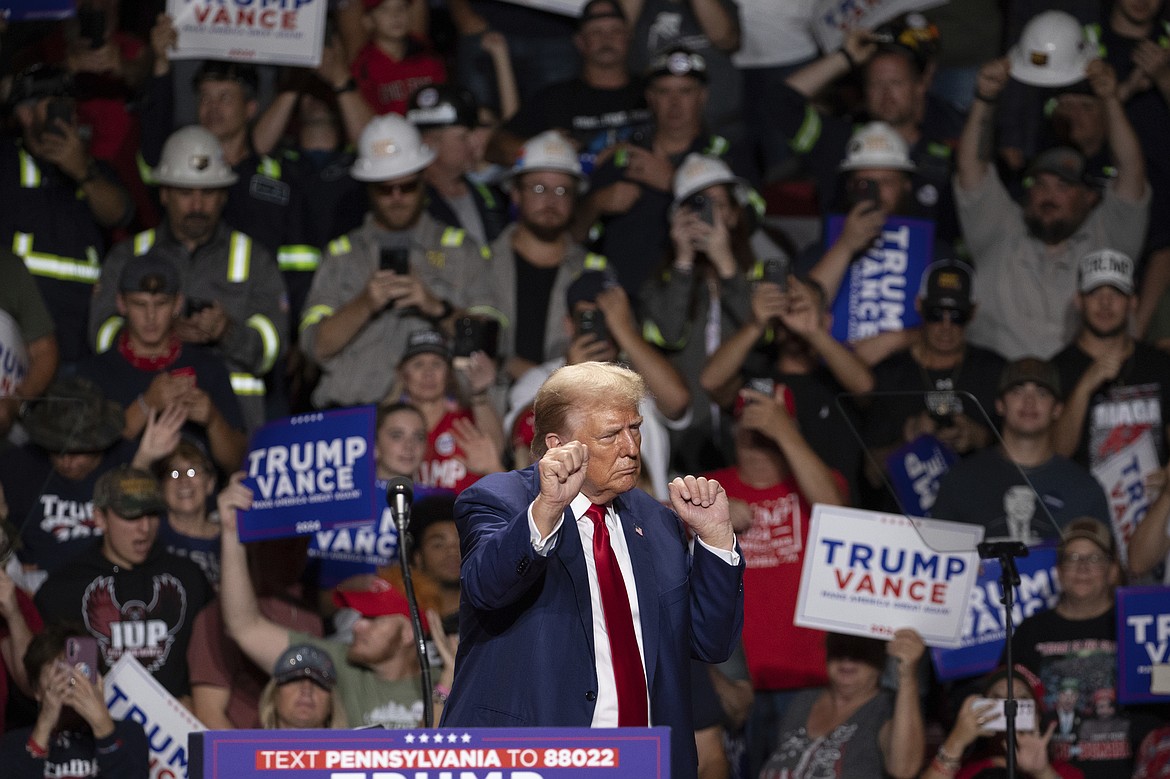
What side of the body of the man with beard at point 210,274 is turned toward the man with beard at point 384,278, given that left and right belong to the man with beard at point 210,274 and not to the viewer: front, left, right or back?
left

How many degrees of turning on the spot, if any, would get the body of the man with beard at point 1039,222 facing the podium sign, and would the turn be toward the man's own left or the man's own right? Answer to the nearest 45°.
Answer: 0° — they already face it

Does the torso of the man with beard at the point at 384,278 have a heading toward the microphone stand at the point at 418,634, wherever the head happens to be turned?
yes

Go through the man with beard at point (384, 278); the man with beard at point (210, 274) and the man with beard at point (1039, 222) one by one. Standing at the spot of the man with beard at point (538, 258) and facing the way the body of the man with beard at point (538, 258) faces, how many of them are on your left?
1

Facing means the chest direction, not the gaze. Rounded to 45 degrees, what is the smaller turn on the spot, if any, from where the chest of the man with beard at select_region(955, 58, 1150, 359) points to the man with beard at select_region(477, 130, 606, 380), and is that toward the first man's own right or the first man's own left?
approximately 45° to the first man's own right

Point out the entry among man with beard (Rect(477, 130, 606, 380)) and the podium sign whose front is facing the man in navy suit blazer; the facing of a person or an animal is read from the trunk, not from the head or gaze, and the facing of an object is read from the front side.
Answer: the man with beard

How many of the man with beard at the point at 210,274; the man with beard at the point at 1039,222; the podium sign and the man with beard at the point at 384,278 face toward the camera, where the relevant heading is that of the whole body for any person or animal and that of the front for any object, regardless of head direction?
4

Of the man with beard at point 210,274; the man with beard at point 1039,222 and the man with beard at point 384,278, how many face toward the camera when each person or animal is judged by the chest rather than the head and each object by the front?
3

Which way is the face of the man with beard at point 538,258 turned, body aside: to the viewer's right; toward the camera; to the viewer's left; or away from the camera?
toward the camera

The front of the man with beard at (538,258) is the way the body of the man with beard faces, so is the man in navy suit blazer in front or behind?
in front

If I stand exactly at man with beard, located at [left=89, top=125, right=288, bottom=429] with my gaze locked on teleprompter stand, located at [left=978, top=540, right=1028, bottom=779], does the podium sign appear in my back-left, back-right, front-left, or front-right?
front-right

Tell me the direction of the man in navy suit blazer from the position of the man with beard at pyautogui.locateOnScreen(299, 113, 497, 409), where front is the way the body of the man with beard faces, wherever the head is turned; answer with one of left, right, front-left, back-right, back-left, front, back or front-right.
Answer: front

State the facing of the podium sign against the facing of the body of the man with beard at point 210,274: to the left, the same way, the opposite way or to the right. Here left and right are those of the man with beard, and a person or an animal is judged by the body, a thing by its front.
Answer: the same way

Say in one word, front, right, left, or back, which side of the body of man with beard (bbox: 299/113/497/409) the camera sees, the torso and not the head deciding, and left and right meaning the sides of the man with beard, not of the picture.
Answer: front

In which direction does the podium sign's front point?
toward the camera

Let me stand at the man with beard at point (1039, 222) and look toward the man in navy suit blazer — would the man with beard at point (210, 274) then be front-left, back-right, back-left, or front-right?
front-right

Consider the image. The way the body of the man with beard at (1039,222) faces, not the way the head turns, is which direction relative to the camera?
toward the camera
